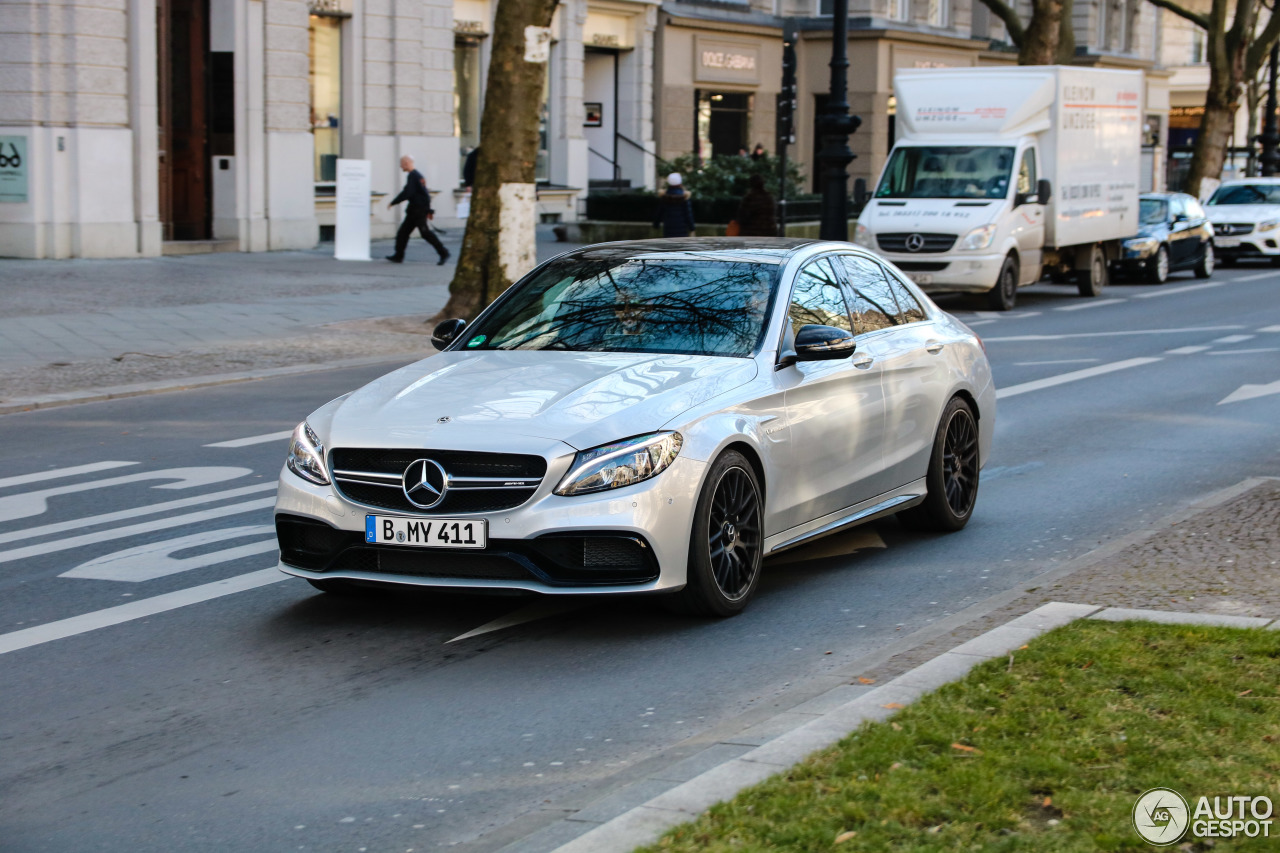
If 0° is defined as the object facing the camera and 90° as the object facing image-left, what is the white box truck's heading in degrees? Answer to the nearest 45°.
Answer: approximately 45°

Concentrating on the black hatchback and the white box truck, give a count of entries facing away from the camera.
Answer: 0

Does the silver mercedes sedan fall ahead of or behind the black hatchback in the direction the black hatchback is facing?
ahead

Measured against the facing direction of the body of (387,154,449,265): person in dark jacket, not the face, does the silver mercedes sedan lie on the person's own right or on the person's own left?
on the person's own left

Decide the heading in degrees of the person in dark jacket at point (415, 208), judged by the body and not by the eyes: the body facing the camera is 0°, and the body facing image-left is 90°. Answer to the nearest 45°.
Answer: approximately 90°

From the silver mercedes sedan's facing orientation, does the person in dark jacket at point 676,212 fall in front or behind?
behind

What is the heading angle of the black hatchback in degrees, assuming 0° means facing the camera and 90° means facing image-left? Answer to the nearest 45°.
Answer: approximately 45°

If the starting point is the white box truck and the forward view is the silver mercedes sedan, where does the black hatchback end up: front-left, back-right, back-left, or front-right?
back-left

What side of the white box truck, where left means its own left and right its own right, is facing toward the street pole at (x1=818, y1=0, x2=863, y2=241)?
right

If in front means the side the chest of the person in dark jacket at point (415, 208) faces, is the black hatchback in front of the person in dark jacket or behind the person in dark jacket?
behind

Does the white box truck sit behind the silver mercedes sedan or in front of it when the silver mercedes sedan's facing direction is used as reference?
behind
